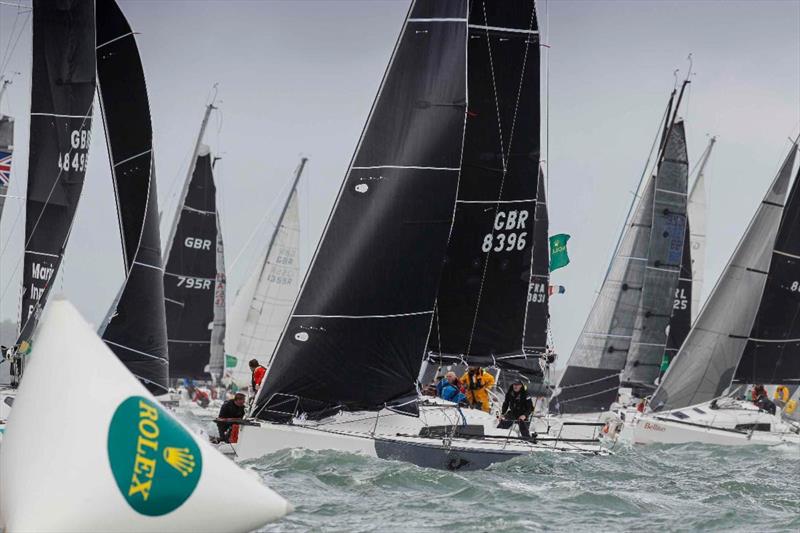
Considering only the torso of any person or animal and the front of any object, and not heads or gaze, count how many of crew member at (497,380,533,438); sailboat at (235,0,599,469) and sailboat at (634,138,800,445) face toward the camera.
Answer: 1

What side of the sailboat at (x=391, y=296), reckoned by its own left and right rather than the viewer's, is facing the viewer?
left

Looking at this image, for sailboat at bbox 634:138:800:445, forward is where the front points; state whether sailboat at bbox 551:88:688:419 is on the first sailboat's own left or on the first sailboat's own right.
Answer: on the first sailboat's own right

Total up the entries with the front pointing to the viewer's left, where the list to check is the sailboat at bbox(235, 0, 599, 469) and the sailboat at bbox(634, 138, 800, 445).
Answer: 2

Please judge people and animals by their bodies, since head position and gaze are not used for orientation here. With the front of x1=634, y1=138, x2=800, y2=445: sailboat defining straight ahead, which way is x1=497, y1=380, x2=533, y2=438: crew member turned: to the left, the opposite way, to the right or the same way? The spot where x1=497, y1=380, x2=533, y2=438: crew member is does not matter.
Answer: to the left

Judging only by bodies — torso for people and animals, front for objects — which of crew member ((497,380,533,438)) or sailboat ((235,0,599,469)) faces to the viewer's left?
the sailboat

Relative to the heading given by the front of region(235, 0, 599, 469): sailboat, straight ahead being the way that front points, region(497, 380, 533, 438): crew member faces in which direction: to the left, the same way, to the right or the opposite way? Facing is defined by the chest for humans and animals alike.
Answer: to the left

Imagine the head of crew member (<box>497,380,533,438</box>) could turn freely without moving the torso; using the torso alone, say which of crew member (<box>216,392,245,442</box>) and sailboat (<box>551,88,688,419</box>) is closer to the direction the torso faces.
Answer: the crew member

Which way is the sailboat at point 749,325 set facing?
to the viewer's left

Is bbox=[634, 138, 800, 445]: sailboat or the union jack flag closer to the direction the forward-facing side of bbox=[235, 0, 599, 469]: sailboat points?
the union jack flag

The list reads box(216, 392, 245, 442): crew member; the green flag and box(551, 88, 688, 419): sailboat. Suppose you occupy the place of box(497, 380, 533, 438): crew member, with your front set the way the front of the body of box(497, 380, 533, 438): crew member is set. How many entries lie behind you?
2

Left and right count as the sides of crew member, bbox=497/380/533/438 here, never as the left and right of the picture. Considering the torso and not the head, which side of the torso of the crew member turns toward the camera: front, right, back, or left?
front

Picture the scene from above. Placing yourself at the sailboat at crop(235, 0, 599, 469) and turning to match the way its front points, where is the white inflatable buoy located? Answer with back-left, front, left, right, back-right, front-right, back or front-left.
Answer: left
